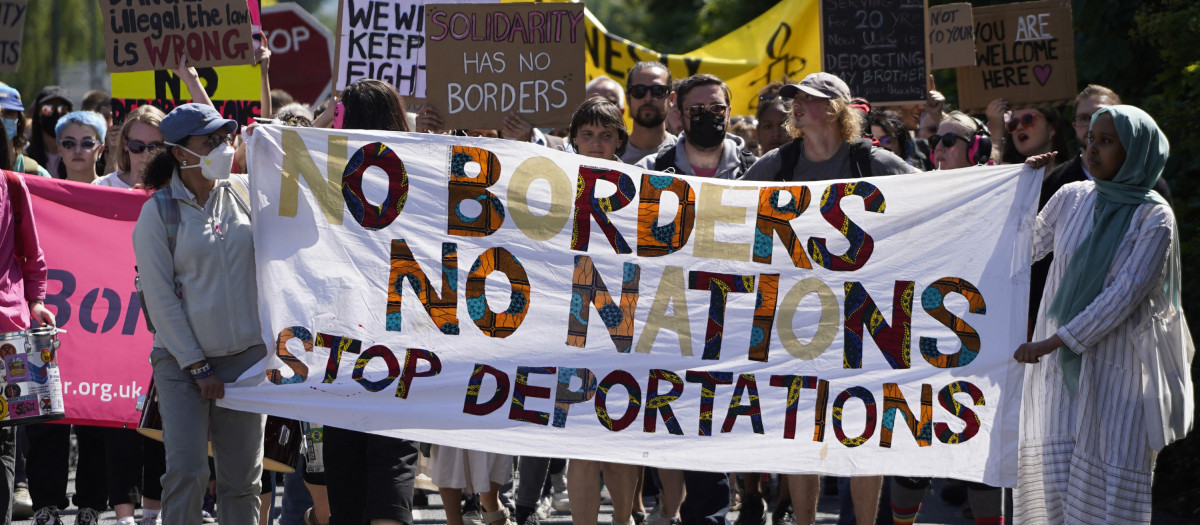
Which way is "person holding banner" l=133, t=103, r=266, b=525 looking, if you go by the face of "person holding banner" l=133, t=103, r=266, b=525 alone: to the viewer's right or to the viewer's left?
to the viewer's right

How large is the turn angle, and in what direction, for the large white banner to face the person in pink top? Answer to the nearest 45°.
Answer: approximately 90° to its right

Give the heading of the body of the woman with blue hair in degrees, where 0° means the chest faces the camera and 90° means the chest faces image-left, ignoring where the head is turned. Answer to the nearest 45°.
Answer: approximately 0°

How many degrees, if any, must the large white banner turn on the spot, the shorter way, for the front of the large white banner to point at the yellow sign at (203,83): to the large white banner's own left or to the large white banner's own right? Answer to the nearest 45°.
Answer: approximately 135° to the large white banner's own right

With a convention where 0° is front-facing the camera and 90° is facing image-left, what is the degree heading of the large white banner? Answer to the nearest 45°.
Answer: approximately 0°
